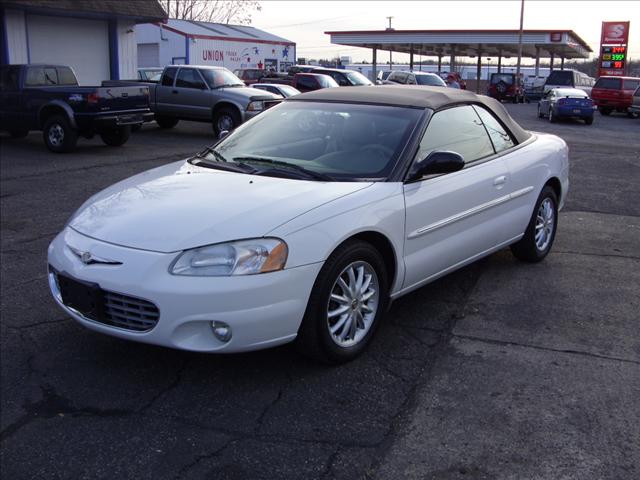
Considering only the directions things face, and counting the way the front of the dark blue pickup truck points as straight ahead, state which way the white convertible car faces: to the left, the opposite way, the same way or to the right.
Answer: to the left

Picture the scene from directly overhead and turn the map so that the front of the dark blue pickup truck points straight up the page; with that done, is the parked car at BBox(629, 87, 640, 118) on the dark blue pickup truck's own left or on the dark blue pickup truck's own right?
on the dark blue pickup truck's own right

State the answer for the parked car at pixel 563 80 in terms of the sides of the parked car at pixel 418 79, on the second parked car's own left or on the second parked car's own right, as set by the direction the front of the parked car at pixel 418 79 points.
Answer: on the second parked car's own left

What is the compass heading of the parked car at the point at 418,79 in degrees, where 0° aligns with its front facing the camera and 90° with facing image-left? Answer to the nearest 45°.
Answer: approximately 315°

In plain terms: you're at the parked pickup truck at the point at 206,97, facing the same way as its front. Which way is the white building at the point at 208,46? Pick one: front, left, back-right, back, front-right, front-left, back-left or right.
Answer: back-left

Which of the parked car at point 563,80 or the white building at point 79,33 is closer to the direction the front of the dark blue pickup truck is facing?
the white building

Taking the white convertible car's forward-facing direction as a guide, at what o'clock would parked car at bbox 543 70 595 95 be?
The parked car is roughly at 5 o'clock from the white convertible car.

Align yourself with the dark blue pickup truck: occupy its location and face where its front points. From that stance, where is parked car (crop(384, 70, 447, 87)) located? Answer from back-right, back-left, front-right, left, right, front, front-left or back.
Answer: right

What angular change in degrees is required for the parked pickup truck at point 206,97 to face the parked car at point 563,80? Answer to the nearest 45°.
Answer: approximately 90° to its left

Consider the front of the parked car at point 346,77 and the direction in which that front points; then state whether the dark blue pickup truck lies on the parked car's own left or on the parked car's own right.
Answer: on the parked car's own right

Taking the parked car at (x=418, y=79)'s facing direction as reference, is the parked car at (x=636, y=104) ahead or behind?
ahead

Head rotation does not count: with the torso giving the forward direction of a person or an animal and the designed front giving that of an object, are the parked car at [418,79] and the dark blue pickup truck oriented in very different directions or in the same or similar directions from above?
very different directions

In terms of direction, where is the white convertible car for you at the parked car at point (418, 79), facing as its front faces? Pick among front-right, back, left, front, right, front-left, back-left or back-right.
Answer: front-right
